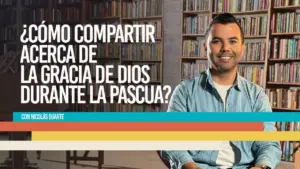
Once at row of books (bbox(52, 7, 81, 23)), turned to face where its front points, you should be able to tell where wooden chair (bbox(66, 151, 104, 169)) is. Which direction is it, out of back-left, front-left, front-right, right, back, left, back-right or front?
front

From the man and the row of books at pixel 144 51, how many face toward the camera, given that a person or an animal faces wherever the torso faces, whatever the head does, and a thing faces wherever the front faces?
2

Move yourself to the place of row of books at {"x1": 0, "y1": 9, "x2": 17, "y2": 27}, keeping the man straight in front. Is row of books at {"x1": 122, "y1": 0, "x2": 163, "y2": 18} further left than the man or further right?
left

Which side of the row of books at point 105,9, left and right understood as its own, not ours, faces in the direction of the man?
front

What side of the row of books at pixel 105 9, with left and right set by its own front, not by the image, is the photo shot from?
front

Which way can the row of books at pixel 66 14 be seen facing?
toward the camera

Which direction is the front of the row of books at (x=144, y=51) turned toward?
toward the camera
